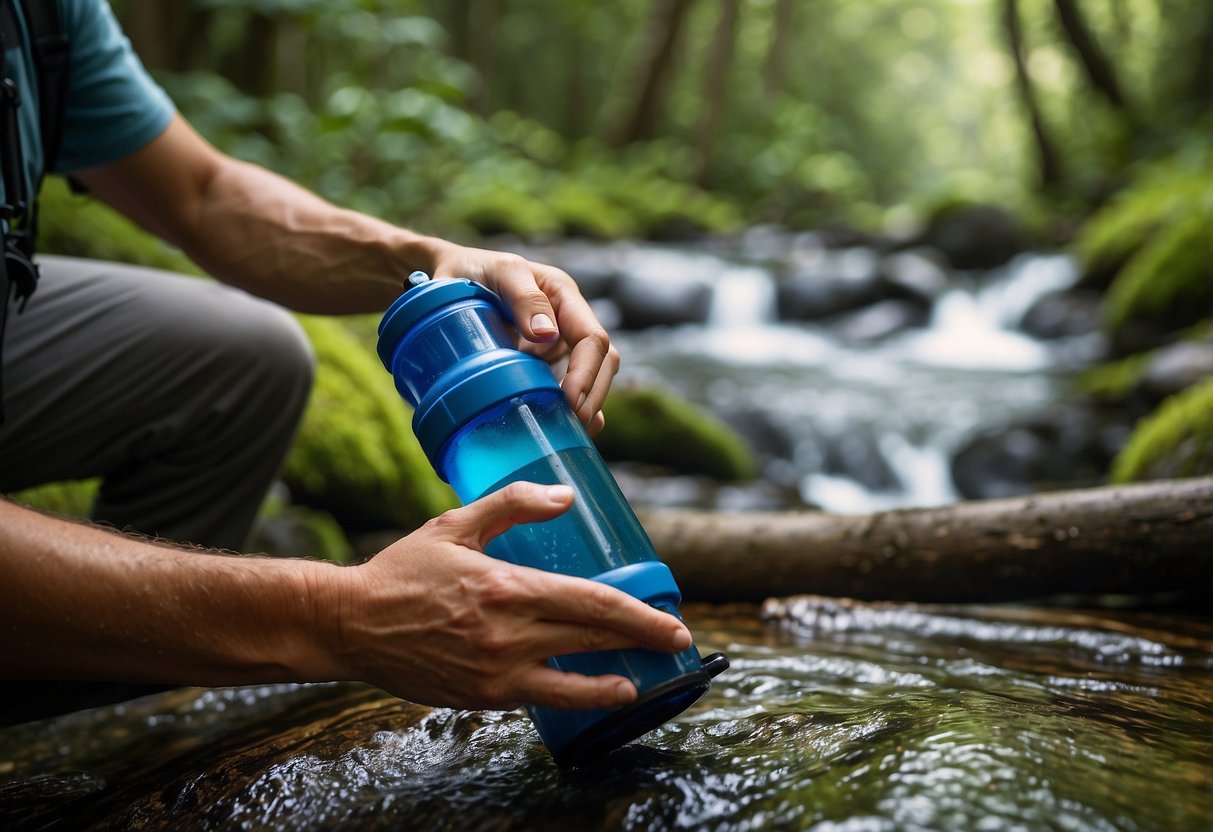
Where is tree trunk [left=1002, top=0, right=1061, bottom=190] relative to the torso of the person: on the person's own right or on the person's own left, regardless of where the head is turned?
on the person's own left

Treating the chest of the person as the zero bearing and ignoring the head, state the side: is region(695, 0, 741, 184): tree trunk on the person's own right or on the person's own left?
on the person's own left

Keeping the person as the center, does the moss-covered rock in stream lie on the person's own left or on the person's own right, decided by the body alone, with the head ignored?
on the person's own left

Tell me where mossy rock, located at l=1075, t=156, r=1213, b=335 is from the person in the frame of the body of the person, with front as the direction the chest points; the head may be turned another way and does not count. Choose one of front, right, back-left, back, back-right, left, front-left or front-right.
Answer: front-left

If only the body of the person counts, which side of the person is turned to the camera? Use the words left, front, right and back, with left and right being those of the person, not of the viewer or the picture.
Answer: right

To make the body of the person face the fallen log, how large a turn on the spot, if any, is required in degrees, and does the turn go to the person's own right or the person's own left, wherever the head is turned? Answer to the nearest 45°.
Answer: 0° — they already face it

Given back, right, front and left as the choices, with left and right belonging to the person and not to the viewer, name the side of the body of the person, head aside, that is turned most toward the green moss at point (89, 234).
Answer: left

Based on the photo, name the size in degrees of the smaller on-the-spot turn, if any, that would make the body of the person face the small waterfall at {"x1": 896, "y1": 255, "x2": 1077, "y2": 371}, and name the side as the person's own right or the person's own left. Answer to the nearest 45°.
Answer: approximately 45° to the person's own left

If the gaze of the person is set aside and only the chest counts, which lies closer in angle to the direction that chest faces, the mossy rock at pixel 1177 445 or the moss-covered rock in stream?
the mossy rock
